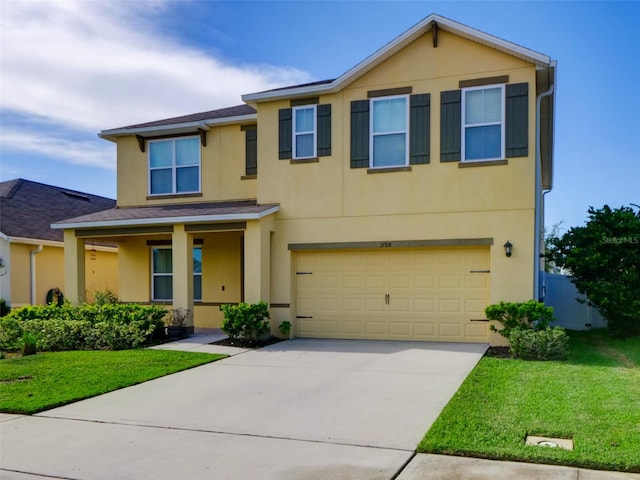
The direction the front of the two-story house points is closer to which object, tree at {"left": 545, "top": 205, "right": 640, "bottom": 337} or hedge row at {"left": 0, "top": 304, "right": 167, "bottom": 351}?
the hedge row

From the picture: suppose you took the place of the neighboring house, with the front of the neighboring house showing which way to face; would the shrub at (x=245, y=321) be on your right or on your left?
on your left

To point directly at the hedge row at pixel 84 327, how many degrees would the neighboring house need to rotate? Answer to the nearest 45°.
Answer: approximately 45° to its left

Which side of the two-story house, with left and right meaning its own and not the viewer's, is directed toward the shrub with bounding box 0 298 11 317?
right

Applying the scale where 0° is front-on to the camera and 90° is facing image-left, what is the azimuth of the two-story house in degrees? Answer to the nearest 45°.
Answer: approximately 45°

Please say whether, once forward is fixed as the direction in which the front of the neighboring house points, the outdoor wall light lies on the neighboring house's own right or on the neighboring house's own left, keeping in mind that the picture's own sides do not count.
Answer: on the neighboring house's own left

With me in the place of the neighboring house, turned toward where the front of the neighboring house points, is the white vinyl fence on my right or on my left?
on my left

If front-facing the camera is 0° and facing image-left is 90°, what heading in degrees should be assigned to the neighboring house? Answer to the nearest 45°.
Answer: approximately 45°
